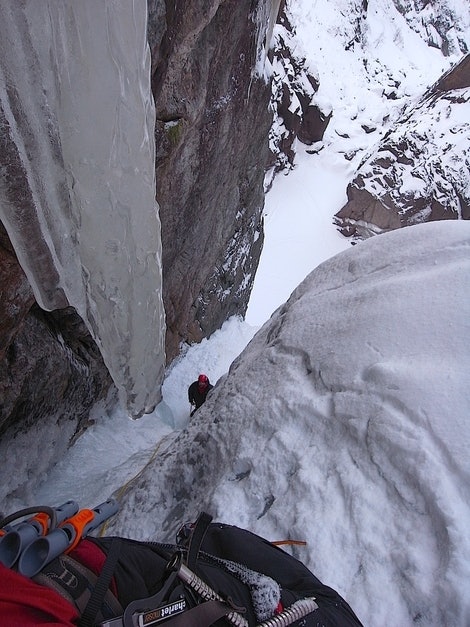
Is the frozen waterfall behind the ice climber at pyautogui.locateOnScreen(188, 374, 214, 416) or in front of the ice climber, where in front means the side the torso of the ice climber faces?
in front

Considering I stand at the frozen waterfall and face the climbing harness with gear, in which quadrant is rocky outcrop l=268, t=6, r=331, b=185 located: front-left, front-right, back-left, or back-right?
back-left

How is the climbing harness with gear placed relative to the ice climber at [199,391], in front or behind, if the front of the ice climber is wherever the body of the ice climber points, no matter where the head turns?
in front

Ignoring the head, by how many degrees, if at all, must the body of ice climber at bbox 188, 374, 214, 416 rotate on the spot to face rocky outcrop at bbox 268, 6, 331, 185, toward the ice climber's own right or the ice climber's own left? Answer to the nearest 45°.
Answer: approximately 180°

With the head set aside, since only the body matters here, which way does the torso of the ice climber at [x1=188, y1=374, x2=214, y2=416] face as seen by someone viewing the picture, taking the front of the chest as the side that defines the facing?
toward the camera

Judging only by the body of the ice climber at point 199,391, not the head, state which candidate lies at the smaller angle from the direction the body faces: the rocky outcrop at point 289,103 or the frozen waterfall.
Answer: the frozen waterfall
